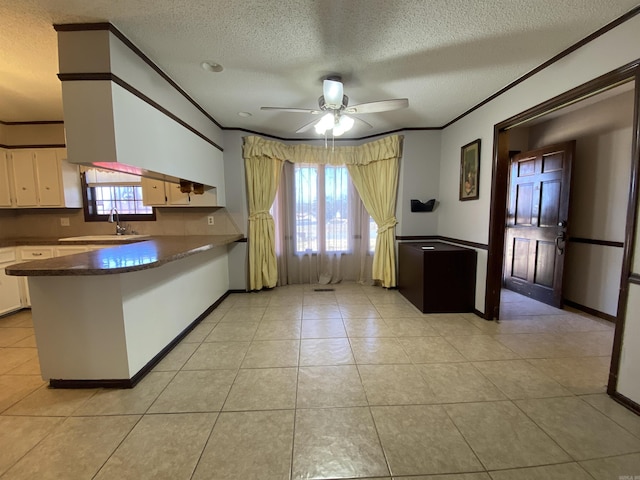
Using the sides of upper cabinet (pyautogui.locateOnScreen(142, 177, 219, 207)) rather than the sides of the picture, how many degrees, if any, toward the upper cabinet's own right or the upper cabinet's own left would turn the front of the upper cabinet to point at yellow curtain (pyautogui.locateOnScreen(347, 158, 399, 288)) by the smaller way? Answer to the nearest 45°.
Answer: approximately 90° to the upper cabinet's own left

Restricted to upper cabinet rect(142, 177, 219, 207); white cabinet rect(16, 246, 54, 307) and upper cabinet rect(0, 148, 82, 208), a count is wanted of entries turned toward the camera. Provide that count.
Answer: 3

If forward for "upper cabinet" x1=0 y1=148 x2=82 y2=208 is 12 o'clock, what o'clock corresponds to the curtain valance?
The curtain valance is roughly at 10 o'clock from the upper cabinet.

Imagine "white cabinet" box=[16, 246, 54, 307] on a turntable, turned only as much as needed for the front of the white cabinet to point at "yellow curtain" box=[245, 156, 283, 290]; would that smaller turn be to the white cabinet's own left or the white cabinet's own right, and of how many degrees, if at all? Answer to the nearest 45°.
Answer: approximately 45° to the white cabinet's own left

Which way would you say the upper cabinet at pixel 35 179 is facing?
toward the camera

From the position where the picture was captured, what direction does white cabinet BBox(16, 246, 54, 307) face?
facing the viewer

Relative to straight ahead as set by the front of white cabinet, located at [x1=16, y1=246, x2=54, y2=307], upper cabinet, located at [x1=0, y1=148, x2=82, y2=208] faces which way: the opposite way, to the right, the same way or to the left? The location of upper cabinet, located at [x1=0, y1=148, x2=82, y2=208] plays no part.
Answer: the same way

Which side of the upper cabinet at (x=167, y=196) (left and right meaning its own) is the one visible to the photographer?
front

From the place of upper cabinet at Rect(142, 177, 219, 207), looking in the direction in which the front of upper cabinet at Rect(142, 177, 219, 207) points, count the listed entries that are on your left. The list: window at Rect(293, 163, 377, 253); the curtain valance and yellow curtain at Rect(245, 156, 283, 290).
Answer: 3

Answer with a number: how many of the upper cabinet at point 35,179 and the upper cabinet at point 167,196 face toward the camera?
2

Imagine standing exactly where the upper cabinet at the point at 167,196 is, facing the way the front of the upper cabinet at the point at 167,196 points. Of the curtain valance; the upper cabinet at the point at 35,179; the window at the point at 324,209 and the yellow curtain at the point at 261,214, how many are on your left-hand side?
3

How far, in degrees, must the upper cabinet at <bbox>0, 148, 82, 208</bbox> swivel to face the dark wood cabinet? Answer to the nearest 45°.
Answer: approximately 45° to its left

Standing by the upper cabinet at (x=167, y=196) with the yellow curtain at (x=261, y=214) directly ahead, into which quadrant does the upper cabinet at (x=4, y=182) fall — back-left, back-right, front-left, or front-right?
back-left

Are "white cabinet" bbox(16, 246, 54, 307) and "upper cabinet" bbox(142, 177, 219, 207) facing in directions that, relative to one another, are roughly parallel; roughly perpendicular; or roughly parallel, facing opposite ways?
roughly parallel

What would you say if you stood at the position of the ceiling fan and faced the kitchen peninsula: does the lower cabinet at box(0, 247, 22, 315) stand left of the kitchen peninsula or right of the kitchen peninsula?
right
